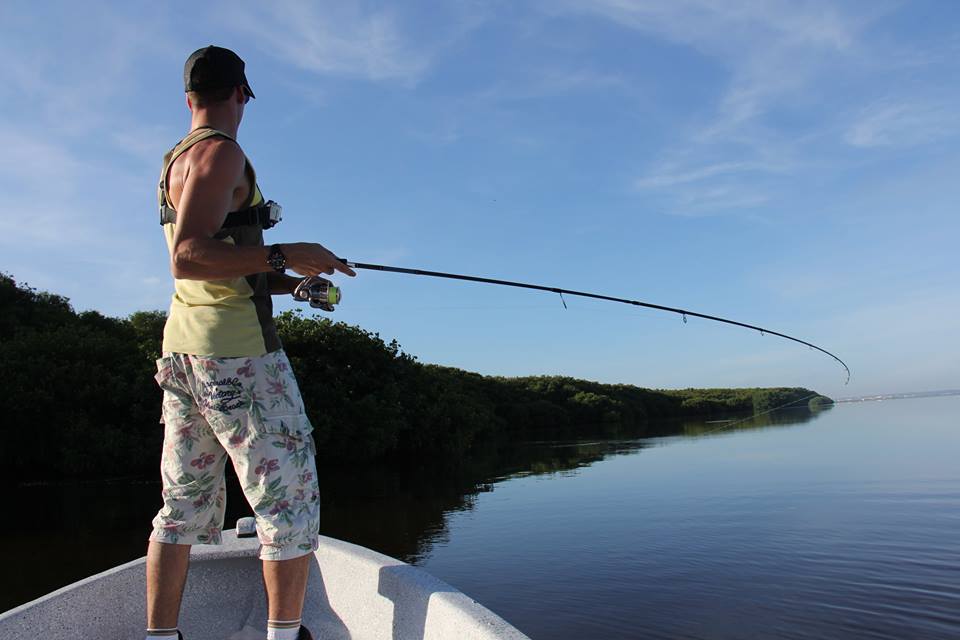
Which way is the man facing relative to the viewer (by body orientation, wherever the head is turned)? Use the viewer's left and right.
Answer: facing away from the viewer and to the right of the viewer

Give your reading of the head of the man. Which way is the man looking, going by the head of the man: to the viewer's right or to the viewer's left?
to the viewer's right
